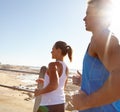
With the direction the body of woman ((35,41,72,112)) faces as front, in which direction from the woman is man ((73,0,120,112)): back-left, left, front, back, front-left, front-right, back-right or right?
back-left

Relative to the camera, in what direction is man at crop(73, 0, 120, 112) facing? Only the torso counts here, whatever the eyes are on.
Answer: to the viewer's left

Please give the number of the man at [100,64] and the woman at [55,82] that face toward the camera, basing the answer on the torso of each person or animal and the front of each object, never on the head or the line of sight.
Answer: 0

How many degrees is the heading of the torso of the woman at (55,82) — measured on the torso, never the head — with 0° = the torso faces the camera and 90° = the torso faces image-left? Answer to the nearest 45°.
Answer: approximately 135°

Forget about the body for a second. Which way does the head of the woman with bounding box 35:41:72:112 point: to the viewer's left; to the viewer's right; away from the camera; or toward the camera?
to the viewer's left

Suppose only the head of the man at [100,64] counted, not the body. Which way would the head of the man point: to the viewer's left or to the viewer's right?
to the viewer's left

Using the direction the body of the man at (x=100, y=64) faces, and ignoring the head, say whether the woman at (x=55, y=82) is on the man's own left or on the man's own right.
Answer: on the man's own right
